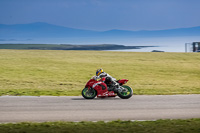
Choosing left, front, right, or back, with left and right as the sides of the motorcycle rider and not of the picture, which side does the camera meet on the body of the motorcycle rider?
left
